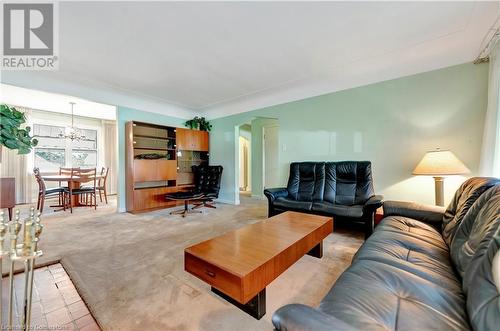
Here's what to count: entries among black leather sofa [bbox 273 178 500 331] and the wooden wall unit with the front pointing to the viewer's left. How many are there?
1

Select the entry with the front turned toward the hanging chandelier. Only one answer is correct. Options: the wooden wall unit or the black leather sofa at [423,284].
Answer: the black leather sofa

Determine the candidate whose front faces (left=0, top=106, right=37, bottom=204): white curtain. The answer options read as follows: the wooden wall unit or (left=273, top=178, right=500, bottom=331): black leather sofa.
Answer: the black leather sofa

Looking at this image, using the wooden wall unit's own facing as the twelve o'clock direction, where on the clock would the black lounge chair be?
The black lounge chair is roughly at 11 o'clock from the wooden wall unit.

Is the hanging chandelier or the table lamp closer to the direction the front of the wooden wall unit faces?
the table lamp

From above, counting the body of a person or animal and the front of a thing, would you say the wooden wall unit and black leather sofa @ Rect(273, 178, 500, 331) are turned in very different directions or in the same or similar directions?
very different directions

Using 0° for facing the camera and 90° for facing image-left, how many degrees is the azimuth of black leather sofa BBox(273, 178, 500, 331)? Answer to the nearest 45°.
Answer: approximately 90°
